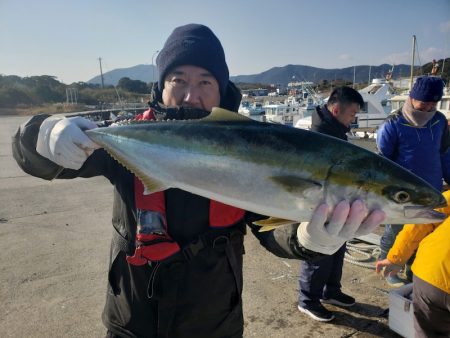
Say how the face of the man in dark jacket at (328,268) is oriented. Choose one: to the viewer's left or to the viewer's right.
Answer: to the viewer's right

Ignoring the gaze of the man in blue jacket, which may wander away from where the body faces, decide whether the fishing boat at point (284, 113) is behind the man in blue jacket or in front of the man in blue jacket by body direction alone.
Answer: behind

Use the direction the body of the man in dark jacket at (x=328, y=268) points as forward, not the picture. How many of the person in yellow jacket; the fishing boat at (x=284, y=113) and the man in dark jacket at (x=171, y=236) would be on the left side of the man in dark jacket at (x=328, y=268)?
1

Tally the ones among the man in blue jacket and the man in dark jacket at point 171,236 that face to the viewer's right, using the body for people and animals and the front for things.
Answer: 0

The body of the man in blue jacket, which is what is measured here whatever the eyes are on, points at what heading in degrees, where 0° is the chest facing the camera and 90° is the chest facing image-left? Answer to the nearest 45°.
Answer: approximately 0°

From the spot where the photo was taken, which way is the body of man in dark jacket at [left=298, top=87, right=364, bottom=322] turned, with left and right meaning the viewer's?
facing to the right of the viewer

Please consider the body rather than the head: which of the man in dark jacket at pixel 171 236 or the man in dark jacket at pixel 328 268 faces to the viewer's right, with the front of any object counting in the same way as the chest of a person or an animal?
the man in dark jacket at pixel 328 268

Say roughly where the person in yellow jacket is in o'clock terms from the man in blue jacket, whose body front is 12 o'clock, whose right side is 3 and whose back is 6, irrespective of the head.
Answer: The person in yellow jacket is roughly at 12 o'clock from the man in blue jacket.

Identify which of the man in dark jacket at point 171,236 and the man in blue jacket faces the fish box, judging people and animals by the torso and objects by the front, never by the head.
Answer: the man in blue jacket

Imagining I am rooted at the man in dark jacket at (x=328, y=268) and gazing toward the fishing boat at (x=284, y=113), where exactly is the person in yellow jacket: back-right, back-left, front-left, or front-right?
back-right

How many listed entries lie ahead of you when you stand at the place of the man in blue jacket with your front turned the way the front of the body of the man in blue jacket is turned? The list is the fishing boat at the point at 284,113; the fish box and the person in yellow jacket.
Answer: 2

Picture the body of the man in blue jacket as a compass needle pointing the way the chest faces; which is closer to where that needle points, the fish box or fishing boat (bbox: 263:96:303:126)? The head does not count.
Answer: the fish box
